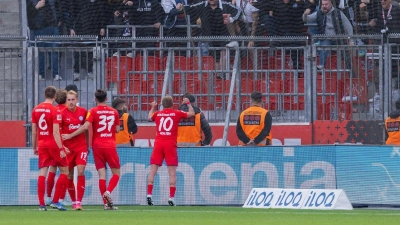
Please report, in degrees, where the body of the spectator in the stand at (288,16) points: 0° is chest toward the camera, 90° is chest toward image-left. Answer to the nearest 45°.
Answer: approximately 0°

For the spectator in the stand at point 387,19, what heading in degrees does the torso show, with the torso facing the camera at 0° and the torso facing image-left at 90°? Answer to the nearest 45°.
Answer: approximately 45°

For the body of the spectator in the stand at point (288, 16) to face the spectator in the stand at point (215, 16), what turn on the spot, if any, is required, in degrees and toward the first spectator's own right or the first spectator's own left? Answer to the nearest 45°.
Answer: approximately 90° to the first spectator's own right

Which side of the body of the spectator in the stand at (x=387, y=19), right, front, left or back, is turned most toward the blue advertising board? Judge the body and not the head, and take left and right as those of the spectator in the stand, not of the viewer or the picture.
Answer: front

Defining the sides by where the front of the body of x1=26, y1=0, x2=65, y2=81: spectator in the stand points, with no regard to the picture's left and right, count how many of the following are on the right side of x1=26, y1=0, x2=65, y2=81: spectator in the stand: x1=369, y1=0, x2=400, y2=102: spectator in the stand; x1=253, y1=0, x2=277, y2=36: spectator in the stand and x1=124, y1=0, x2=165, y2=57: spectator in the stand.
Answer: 0

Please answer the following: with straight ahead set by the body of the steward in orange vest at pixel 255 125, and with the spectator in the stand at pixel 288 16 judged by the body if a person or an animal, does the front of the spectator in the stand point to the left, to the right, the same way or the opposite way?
the opposite way

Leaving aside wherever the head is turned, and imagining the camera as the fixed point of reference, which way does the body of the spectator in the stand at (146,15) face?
toward the camera

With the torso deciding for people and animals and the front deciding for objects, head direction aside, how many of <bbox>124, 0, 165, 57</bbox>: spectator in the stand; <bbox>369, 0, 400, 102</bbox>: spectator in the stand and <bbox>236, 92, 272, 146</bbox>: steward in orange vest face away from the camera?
1

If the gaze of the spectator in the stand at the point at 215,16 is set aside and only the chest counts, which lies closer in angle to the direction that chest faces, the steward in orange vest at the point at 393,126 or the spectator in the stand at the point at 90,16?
the steward in orange vest

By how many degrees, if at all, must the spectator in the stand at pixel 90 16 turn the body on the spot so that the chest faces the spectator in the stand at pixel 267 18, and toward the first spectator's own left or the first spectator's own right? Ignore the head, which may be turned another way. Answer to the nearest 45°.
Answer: approximately 90° to the first spectator's own left

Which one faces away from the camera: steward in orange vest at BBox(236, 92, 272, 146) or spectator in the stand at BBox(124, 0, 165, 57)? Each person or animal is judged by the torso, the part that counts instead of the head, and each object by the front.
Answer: the steward in orange vest

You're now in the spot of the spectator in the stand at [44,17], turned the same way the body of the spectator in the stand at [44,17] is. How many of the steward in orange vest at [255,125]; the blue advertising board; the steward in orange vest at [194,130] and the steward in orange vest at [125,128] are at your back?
0

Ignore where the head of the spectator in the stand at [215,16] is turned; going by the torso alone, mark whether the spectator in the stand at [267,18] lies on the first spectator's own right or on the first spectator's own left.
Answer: on the first spectator's own left

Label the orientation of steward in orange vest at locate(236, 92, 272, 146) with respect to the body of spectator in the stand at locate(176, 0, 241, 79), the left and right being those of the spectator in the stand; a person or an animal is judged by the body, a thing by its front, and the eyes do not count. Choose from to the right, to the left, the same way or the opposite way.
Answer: the opposite way

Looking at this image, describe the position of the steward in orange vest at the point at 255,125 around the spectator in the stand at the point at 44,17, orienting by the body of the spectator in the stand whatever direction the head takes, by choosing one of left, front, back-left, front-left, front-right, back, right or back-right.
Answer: front-left

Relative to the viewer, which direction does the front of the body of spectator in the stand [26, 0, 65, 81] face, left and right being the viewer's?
facing the viewer

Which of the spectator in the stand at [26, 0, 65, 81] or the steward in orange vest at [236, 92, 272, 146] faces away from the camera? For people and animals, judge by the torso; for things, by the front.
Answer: the steward in orange vest

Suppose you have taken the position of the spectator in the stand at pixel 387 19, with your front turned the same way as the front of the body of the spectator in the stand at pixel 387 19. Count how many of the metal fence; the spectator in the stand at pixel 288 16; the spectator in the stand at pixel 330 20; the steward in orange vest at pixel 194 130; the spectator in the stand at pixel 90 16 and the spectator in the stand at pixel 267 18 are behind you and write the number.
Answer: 0

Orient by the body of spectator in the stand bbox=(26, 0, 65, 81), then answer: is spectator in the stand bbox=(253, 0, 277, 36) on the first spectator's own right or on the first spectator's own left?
on the first spectator's own left
